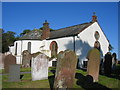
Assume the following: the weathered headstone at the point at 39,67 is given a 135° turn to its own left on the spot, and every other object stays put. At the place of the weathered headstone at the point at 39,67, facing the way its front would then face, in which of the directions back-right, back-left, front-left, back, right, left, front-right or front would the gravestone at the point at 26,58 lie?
front-left
